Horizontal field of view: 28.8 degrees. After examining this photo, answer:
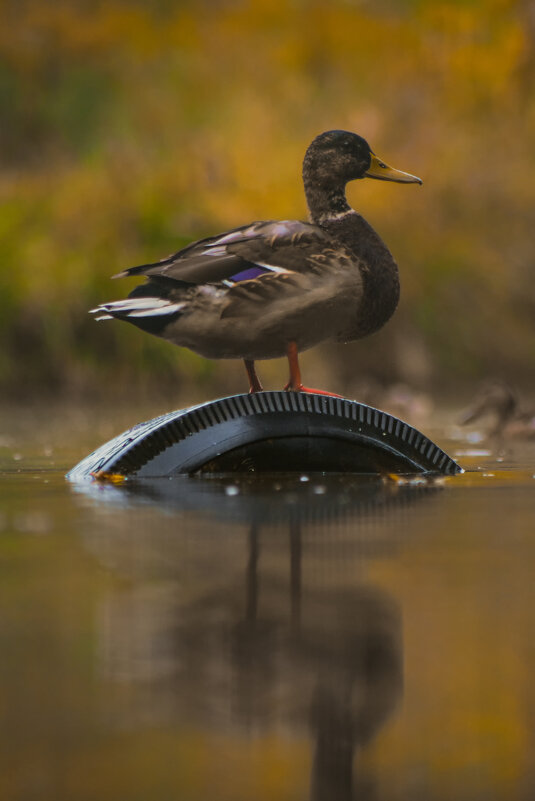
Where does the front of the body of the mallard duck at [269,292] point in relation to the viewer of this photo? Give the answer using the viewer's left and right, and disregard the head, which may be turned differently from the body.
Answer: facing to the right of the viewer
